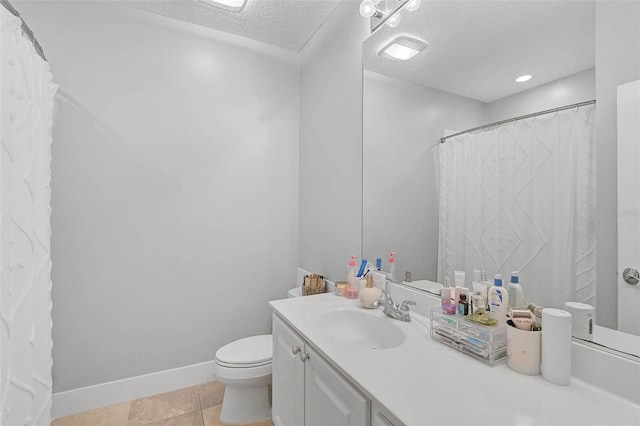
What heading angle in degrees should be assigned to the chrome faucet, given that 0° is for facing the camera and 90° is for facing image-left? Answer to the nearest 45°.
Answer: approximately 45°

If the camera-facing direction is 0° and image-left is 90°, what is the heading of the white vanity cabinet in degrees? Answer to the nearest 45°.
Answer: approximately 45°
